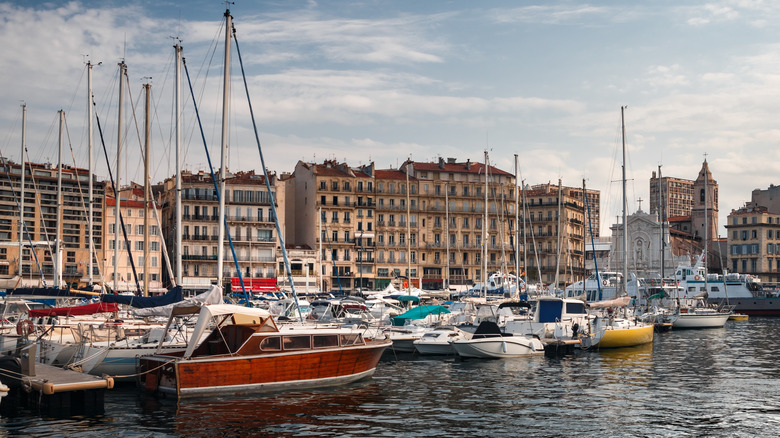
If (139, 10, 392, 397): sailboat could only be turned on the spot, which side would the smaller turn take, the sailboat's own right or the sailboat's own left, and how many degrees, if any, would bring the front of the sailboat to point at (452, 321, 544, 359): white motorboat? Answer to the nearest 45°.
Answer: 0° — it already faces it

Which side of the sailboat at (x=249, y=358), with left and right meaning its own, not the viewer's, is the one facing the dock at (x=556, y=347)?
front

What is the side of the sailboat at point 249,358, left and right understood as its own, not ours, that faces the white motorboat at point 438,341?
front
